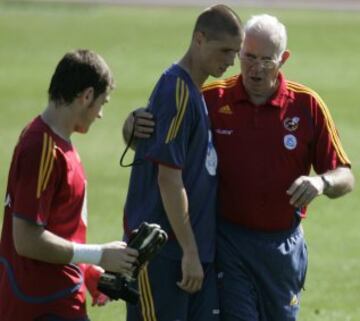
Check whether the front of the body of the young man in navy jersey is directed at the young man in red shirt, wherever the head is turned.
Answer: no

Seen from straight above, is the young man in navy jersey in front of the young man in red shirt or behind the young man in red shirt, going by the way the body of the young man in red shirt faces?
in front

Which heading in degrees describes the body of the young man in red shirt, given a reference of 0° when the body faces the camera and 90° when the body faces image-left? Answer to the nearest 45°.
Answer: approximately 270°
